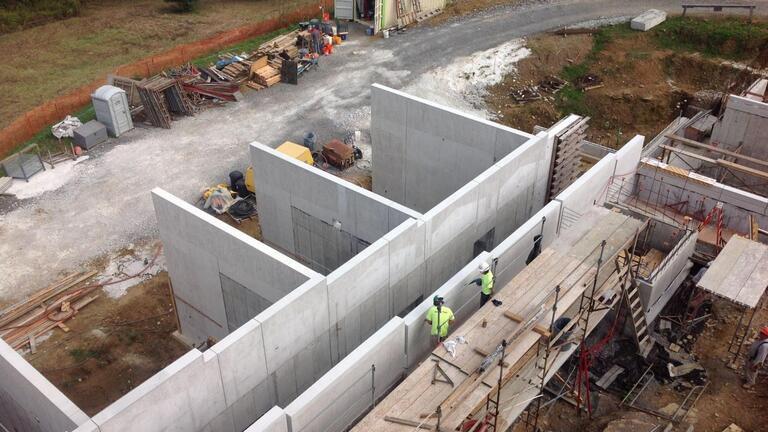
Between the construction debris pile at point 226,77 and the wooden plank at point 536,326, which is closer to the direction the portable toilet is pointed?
the wooden plank

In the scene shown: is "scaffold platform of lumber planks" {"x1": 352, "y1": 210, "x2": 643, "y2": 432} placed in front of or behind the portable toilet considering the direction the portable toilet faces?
in front

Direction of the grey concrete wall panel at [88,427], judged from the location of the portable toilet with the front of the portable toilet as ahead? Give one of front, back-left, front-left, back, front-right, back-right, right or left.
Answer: front-right

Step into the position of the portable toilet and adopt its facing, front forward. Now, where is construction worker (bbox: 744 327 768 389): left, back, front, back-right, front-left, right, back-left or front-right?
front

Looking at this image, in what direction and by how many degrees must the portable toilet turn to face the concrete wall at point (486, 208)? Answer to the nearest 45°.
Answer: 0° — it already faces it

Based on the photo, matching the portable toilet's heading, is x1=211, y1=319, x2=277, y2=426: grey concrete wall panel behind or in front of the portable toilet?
in front

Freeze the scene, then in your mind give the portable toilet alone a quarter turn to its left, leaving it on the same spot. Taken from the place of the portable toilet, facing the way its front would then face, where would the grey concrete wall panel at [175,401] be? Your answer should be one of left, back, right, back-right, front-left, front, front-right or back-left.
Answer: back-right

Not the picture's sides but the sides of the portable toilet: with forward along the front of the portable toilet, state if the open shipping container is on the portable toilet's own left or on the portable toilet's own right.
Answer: on the portable toilet's own left

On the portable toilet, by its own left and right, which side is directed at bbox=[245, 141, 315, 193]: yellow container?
front

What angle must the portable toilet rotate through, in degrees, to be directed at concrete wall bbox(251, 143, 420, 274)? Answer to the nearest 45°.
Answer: approximately 45° to its right

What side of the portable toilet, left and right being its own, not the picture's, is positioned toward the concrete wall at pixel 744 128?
front

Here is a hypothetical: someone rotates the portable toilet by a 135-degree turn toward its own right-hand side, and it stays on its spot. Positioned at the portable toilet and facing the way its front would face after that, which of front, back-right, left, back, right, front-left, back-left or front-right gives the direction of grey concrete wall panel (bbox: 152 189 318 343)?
left

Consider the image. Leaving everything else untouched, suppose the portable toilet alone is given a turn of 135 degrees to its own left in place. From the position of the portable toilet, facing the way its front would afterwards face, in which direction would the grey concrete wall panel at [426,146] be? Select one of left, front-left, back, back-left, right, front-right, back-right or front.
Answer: back-right

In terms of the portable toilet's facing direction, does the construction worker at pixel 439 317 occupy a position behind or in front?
in front

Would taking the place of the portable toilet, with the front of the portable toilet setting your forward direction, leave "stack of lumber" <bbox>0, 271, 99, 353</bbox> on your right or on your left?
on your right

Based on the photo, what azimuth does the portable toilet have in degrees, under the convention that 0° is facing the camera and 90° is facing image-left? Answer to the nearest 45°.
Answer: approximately 315°
